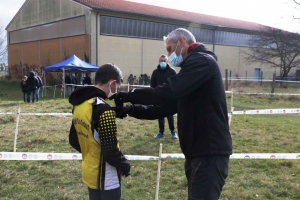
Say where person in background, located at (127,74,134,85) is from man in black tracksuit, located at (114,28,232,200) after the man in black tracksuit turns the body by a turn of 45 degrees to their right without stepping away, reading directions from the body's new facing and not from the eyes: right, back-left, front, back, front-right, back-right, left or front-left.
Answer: front-right

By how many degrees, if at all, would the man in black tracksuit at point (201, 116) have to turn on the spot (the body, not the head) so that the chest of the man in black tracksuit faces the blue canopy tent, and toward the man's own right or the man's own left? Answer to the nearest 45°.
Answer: approximately 90° to the man's own right

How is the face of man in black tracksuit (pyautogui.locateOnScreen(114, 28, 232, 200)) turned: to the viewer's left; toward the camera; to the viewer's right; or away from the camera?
to the viewer's left

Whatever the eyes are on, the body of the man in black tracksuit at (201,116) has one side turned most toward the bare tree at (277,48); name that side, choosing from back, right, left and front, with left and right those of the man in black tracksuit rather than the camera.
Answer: right

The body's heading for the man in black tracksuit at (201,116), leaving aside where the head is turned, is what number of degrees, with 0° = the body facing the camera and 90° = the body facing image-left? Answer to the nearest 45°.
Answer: approximately 90°
